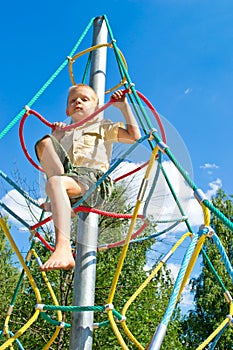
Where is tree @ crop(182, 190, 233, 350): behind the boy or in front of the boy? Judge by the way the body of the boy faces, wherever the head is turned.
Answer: behind

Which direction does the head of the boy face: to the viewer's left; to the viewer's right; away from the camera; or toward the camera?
toward the camera

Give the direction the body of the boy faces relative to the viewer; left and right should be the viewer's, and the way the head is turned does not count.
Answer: facing the viewer and to the left of the viewer
